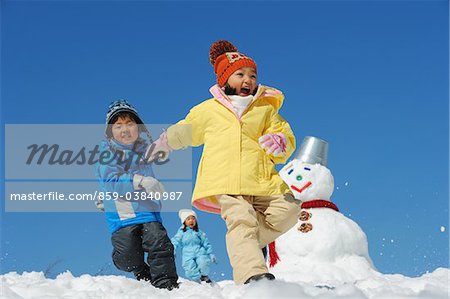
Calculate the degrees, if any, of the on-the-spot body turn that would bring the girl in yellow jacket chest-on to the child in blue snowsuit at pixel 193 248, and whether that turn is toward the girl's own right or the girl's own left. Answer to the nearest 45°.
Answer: approximately 180°

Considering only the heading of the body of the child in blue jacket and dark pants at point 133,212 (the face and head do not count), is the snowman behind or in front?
in front

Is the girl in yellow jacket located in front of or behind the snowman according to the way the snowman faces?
in front

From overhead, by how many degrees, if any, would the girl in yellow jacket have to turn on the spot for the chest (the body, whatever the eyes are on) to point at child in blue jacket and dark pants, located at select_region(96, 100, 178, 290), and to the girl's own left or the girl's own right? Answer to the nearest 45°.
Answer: approximately 135° to the girl's own right

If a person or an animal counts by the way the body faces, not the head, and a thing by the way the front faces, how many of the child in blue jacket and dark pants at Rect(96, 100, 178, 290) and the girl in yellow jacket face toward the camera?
2

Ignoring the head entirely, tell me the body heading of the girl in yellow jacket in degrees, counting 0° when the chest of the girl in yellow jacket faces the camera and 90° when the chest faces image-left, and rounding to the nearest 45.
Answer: approximately 0°

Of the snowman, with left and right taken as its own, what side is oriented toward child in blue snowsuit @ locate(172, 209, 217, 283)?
right
